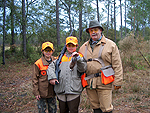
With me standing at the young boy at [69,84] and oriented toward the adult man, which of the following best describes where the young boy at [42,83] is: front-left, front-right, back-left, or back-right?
back-left

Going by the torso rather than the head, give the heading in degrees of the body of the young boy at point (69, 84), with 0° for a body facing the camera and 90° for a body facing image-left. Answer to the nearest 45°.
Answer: approximately 0°

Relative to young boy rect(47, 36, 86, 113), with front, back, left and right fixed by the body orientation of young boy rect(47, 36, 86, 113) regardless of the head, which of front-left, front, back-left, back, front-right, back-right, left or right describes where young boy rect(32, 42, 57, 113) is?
back-right
